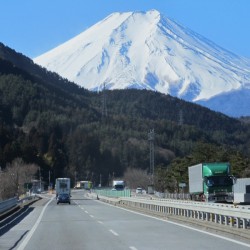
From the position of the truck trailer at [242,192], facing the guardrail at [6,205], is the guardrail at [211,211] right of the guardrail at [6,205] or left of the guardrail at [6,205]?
left

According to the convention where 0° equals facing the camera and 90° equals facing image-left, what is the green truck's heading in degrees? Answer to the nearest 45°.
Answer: approximately 0°

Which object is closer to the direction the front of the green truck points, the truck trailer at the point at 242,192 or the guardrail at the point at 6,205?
the guardrail

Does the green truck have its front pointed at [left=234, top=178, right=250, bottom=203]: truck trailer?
no

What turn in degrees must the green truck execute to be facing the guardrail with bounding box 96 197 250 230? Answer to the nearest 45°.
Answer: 0° — it already faces it

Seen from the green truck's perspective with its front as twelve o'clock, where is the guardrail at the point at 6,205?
The guardrail is roughly at 2 o'clock from the green truck.
